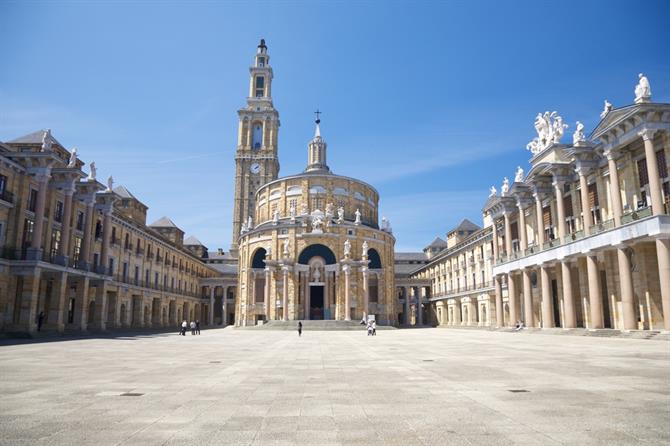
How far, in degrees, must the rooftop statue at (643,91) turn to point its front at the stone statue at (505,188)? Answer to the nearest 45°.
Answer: approximately 45° to its right

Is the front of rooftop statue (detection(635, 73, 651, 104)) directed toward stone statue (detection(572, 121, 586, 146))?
no

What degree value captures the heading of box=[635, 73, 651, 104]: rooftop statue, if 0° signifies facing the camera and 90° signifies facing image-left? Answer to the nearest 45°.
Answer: approximately 90°
